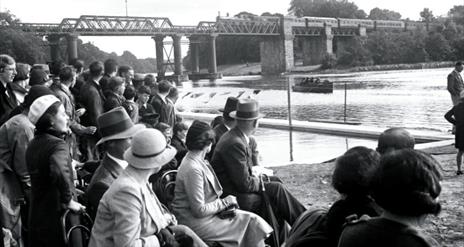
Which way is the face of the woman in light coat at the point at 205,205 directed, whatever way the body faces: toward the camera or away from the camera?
away from the camera

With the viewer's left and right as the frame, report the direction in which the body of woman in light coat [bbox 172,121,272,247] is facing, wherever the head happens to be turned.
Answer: facing to the right of the viewer

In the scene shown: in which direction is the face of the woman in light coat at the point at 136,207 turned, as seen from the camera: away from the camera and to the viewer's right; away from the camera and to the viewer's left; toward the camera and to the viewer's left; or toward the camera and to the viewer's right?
away from the camera and to the viewer's right

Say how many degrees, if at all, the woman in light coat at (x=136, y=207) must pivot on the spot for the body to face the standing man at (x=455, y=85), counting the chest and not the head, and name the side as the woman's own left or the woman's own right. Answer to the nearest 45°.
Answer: approximately 45° to the woman's own left

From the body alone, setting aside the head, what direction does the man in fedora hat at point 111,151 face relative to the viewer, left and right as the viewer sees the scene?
facing to the right of the viewer

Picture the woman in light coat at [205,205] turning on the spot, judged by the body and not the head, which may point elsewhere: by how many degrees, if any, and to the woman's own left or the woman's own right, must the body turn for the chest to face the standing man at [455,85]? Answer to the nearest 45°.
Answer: approximately 45° to the woman's own left

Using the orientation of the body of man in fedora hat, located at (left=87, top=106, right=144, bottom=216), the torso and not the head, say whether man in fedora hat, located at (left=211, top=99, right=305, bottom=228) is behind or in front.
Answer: in front

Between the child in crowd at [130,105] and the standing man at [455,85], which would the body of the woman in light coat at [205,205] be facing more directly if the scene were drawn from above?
the standing man

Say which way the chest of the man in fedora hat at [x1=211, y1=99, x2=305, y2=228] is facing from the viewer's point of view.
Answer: to the viewer's right

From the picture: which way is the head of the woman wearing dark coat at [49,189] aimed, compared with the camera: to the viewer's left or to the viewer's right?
to the viewer's right

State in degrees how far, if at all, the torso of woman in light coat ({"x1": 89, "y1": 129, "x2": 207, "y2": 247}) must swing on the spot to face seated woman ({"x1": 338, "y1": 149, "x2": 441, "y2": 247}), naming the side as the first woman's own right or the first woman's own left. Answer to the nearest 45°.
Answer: approximately 45° to the first woman's own right

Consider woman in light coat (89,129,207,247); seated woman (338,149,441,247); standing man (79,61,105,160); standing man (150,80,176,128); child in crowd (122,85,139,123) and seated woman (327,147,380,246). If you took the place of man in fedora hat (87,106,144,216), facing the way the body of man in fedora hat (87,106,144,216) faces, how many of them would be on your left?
3

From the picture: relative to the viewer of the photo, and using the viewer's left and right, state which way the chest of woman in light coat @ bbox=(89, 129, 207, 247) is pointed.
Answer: facing to the right of the viewer
